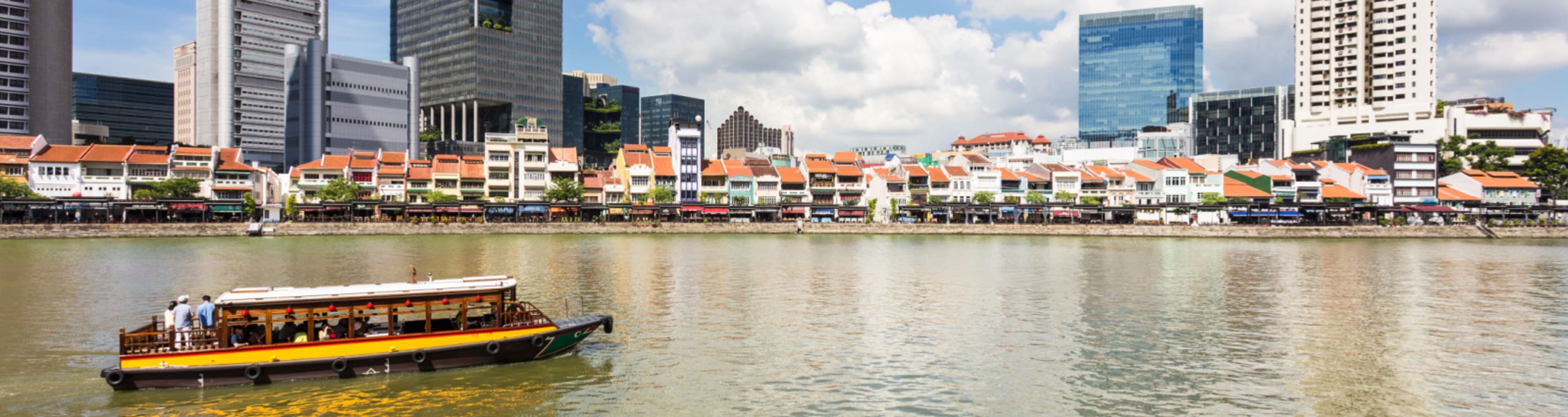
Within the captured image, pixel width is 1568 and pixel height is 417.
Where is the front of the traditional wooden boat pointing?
to the viewer's right
